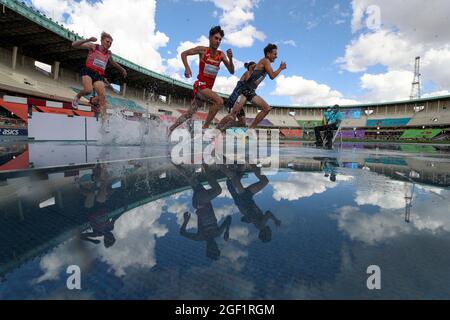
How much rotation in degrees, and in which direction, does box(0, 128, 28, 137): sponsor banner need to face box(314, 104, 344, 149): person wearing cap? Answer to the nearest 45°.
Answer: approximately 45° to its left

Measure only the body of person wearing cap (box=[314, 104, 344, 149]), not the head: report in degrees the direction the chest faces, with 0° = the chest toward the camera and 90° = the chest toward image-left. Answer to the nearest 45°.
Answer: approximately 45°

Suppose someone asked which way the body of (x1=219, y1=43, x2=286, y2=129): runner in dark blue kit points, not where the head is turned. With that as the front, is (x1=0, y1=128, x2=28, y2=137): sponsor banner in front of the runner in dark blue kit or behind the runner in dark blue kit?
behind

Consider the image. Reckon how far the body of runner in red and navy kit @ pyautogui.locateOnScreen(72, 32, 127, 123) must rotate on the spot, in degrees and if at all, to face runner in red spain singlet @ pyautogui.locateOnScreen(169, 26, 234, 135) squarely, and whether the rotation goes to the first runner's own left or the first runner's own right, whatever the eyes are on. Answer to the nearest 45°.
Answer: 0° — they already face them

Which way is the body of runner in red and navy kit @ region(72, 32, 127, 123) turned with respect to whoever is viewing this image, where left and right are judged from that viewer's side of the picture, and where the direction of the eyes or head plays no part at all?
facing the viewer and to the right of the viewer

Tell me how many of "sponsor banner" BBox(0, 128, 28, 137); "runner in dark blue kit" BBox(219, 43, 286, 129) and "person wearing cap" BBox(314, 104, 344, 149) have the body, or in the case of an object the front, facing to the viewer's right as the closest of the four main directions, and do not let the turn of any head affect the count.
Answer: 1

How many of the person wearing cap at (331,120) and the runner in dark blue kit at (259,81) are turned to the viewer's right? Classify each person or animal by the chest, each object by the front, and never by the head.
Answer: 1

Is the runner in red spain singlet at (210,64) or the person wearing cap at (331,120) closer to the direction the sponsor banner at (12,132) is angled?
the runner in red spain singlet

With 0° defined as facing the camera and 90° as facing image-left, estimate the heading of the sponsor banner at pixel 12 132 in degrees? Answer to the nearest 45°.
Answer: approximately 0°

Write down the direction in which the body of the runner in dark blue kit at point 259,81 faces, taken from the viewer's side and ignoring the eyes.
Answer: to the viewer's right

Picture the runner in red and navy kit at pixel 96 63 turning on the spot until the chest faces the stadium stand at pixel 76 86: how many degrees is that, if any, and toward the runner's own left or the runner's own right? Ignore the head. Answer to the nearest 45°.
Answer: approximately 135° to the runner's own left

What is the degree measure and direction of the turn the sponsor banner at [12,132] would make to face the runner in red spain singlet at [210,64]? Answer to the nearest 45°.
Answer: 0° — it already faces them
